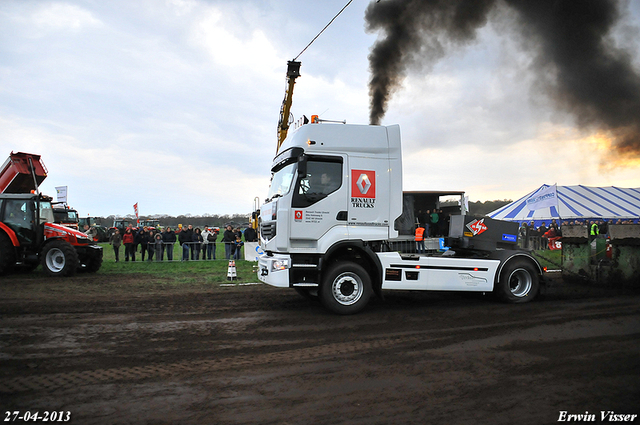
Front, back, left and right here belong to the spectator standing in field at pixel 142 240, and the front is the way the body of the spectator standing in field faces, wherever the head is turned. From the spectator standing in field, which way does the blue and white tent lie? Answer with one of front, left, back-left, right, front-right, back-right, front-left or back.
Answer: left

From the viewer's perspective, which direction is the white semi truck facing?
to the viewer's left

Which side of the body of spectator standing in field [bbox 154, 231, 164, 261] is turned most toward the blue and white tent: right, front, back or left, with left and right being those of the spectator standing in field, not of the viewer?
left

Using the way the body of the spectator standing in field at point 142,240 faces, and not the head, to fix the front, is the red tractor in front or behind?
in front

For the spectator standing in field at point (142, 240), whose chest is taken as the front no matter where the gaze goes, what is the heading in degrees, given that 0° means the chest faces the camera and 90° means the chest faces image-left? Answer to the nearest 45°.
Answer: approximately 0°

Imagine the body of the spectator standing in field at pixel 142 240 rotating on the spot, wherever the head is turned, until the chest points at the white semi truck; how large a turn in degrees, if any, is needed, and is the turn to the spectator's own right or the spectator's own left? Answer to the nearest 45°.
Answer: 0° — they already face it

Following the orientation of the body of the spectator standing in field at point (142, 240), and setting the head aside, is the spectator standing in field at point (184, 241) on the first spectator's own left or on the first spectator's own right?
on the first spectator's own left

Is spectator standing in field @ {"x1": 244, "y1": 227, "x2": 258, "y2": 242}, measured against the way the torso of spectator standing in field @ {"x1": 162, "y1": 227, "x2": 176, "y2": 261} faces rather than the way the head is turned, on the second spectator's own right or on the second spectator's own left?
on the second spectator's own left

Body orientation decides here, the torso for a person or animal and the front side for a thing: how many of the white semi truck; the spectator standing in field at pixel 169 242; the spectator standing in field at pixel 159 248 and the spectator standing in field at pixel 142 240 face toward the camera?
3
